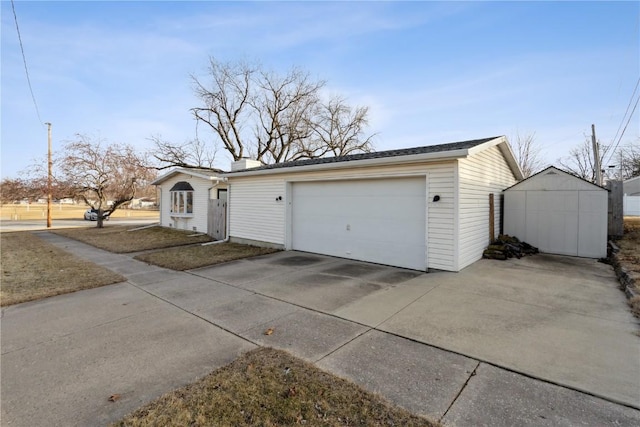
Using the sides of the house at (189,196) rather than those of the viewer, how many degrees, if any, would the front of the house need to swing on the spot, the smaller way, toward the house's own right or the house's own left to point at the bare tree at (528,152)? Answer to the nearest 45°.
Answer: approximately 135° to the house's own left

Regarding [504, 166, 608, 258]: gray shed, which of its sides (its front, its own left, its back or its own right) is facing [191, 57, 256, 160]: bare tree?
right

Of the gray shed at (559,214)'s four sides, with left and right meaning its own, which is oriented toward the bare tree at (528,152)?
back

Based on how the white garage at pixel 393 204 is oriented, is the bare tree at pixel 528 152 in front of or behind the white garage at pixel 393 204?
behind

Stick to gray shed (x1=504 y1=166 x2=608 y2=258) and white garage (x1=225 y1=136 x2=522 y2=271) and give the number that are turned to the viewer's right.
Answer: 0

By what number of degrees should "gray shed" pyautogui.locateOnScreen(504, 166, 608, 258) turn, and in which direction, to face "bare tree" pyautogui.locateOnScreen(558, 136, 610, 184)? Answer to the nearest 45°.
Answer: approximately 180°

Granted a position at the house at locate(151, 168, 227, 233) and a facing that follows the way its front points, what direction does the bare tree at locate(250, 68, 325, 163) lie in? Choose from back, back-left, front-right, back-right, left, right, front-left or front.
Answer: back

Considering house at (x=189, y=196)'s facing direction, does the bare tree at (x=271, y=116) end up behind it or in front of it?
behind

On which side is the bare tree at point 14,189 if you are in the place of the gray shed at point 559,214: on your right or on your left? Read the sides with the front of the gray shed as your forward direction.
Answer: on your right

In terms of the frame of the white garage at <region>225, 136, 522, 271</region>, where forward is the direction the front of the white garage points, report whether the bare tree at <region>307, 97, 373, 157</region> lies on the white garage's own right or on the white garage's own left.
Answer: on the white garage's own right

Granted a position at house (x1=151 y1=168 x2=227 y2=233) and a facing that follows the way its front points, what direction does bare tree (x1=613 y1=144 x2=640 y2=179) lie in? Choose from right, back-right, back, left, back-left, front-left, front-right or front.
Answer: back-left
